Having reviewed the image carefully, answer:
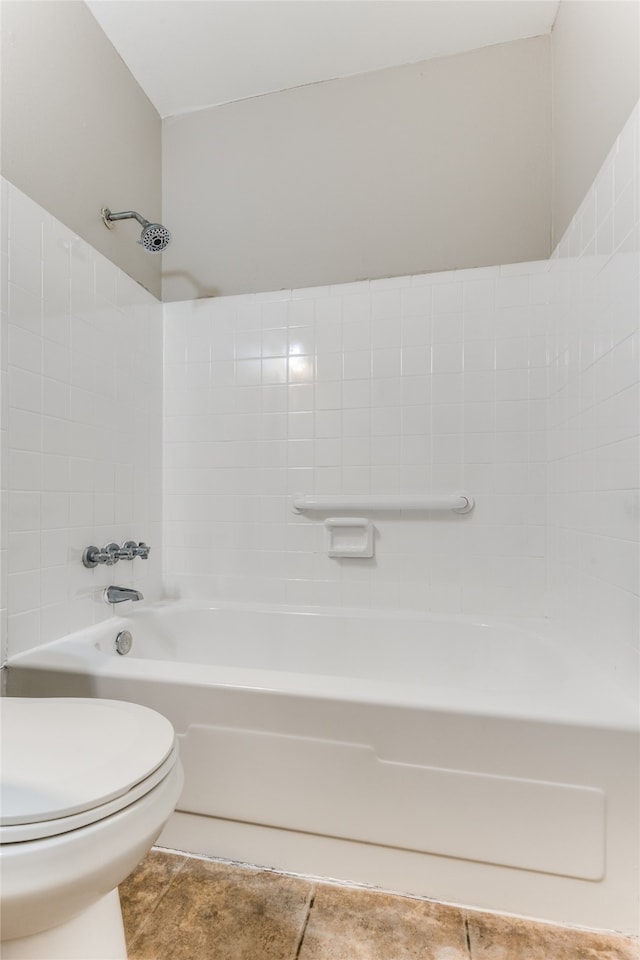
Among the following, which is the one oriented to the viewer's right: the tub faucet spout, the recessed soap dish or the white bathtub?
the tub faucet spout

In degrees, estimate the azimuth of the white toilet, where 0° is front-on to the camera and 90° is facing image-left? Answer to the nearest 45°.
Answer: approximately 270°

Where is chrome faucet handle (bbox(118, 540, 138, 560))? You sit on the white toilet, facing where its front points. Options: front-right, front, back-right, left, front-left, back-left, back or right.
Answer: left

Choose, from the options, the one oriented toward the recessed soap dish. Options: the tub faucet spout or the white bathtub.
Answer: the tub faucet spout

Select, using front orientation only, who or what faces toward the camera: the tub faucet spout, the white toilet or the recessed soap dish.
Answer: the recessed soap dish

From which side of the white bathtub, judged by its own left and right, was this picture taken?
front

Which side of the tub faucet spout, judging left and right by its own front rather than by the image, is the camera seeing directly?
right

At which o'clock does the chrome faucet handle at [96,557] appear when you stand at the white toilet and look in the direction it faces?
The chrome faucet handle is roughly at 9 o'clock from the white toilet.

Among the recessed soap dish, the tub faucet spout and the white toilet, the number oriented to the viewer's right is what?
2

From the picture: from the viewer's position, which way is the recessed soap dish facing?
facing the viewer

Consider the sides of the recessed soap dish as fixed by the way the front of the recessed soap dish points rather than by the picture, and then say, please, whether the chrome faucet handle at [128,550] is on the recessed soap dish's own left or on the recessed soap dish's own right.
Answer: on the recessed soap dish's own right

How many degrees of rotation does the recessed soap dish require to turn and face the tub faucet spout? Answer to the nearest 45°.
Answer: approximately 90° to its right

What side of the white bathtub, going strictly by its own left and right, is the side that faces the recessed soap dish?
back

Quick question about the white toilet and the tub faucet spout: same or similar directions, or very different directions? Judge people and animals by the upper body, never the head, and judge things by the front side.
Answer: same or similar directions

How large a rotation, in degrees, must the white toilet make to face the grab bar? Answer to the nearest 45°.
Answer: approximately 45° to its left

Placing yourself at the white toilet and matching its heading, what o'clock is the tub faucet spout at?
The tub faucet spout is roughly at 9 o'clock from the white toilet.
